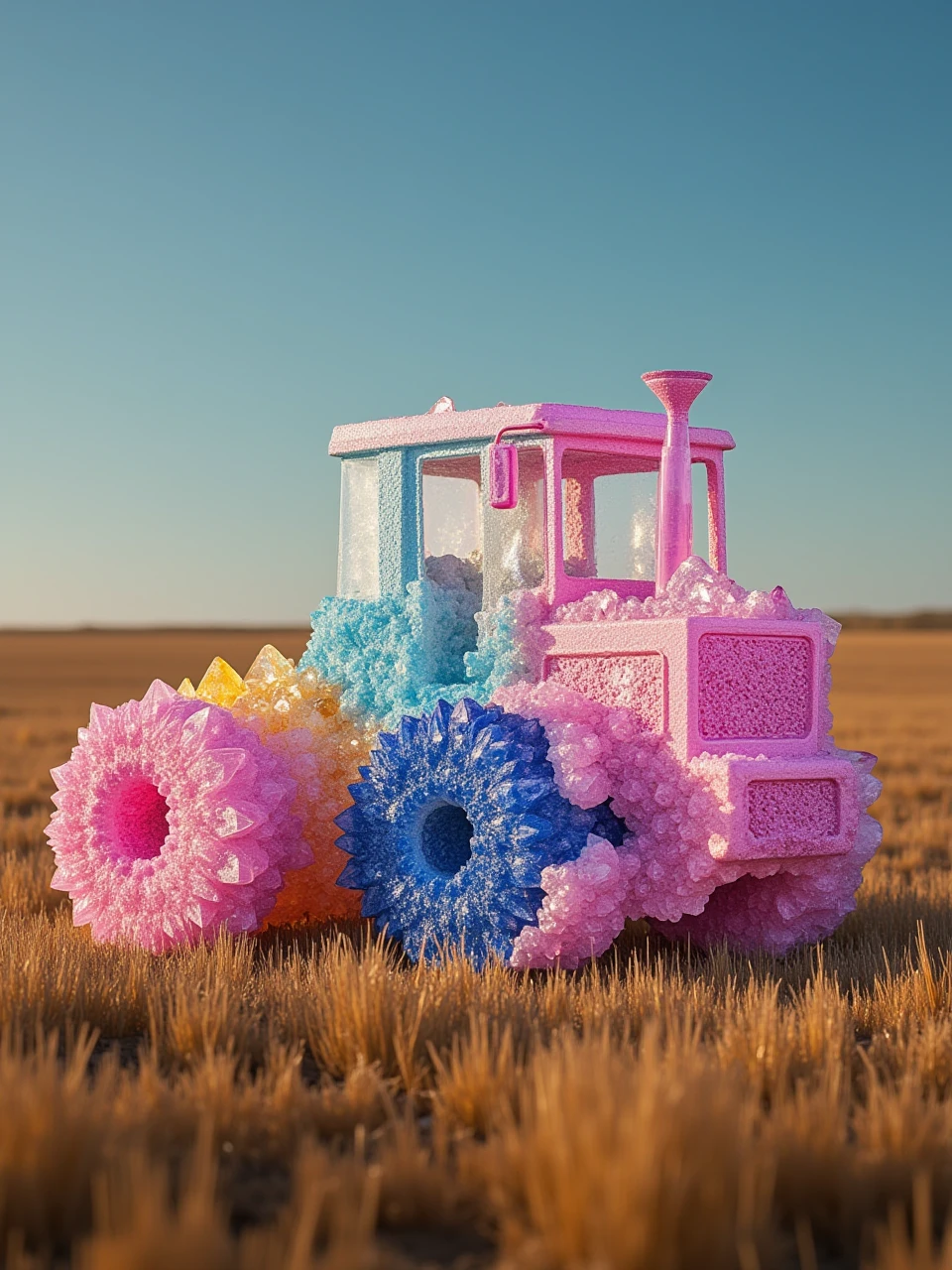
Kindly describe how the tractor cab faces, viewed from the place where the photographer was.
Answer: facing the viewer and to the right of the viewer
